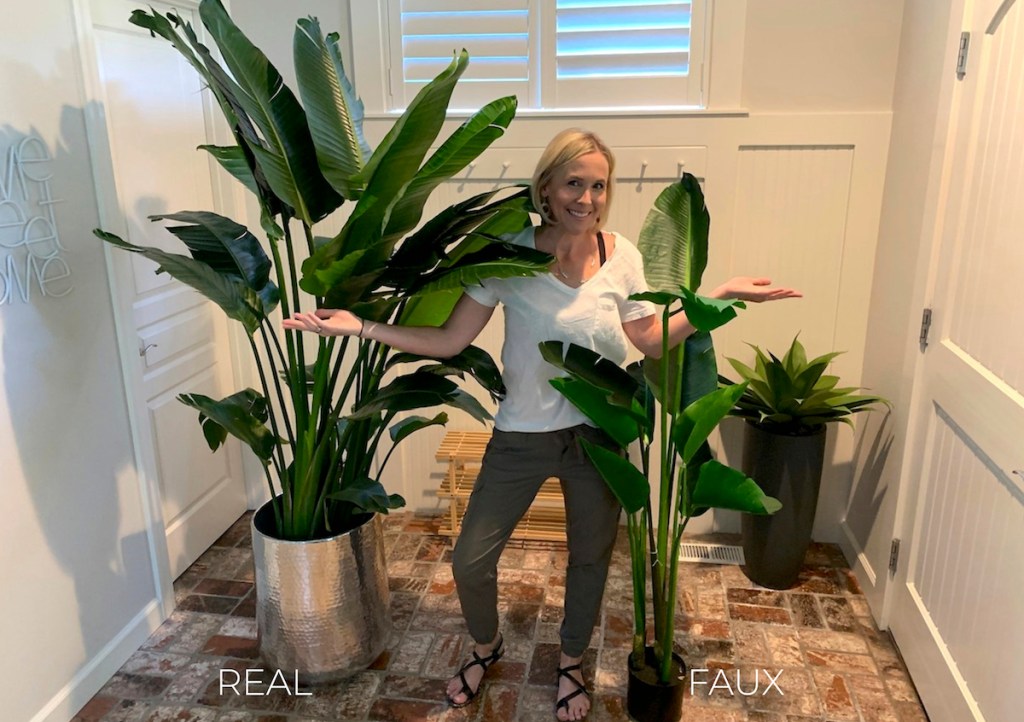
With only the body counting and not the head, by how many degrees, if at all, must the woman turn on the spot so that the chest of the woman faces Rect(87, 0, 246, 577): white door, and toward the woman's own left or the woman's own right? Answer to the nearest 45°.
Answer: approximately 135° to the woman's own right

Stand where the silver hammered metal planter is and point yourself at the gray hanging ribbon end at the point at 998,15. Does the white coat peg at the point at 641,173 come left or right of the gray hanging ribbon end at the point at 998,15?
left

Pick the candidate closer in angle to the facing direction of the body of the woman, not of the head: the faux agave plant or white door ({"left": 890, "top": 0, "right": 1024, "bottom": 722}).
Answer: the white door

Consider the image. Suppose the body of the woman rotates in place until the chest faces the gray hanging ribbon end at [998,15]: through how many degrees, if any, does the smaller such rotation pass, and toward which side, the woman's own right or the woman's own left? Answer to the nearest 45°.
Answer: approximately 90° to the woman's own left

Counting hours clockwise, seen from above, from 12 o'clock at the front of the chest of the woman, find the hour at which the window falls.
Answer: The window is roughly at 6 o'clock from the woman.

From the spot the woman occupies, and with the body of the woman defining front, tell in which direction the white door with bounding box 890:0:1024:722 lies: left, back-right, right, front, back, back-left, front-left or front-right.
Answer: left

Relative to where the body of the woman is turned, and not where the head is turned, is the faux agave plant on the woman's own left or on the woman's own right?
on the woman's own left

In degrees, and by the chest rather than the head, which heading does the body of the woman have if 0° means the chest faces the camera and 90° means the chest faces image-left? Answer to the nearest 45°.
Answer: approximately 0°

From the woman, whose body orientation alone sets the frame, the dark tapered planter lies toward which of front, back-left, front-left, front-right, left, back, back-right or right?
back-left
